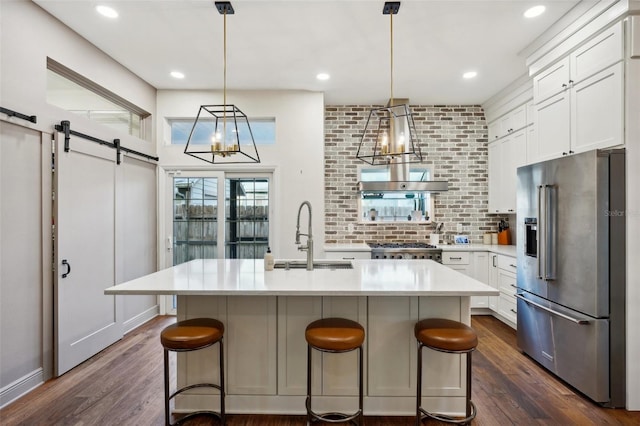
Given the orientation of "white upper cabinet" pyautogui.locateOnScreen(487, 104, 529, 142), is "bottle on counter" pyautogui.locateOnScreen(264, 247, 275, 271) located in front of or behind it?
in front

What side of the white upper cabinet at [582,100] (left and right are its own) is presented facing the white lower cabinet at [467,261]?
right

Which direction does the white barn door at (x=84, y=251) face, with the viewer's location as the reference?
facing the viewer and to the right of the viewer

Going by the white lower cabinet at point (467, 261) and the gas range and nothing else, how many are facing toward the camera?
2

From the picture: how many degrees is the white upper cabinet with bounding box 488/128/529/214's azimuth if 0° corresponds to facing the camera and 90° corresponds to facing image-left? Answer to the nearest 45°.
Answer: approximately 45°

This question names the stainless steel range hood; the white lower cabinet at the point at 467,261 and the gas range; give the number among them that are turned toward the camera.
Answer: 3

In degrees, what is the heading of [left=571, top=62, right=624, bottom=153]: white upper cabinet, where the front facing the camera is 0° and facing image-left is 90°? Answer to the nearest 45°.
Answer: approximately 45°

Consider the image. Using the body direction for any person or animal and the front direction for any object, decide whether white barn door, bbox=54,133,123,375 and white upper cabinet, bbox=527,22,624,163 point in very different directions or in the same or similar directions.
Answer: very different directions

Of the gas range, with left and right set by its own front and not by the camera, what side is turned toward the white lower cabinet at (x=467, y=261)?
left

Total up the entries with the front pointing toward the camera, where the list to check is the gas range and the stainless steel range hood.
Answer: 2
